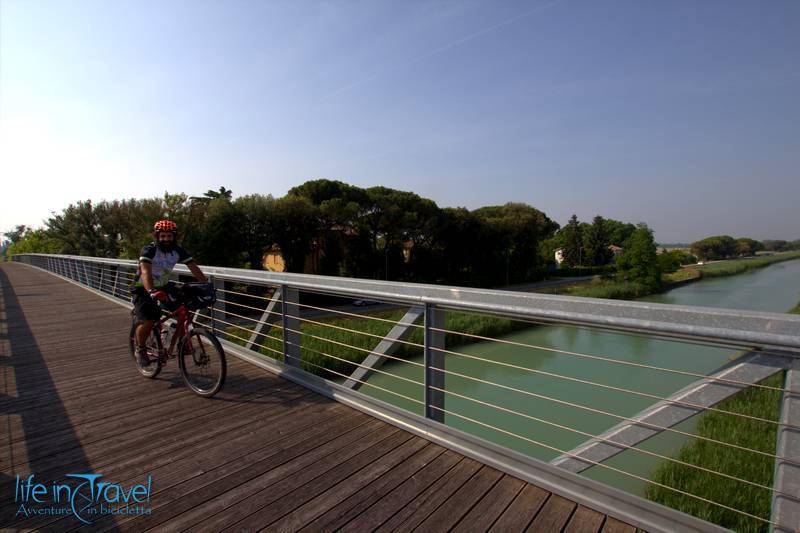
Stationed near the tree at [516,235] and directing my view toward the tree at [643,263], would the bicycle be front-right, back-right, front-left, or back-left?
back-right

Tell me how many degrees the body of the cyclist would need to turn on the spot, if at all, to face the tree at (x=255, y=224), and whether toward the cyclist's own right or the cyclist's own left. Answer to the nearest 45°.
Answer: approximately 135° to the cyclist's own left

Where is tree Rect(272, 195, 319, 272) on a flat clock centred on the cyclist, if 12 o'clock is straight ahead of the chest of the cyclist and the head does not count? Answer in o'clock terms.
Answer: The tree is roughly at 8 o'clock from the cyclist.

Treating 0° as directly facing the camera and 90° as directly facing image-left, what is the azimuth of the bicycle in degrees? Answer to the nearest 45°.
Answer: approximately 315°

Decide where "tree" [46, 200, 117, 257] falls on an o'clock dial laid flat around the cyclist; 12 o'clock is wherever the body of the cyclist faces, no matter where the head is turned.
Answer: The tree is roughly at 7 o'clock from the cyclist.

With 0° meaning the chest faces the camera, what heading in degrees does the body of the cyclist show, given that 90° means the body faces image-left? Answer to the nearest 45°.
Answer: approximately 315°

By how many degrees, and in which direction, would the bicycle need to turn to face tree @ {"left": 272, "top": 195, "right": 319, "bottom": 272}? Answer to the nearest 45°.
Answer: approximately 135° to its left

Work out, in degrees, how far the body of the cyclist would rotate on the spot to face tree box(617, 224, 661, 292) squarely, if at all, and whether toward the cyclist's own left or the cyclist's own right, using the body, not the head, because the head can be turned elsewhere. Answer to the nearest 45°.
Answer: approximately 90° to the cyclist's own left

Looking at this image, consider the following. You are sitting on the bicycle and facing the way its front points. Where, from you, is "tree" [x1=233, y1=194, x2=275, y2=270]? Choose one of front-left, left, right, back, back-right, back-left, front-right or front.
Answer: back-left

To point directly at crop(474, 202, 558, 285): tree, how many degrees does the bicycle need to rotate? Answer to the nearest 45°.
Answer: approximately 90° to its left
